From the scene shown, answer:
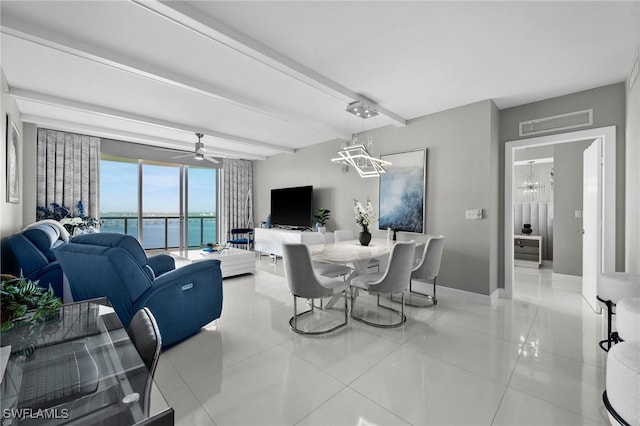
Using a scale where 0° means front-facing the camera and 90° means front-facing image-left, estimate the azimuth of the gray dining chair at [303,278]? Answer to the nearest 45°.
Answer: approximately 225°

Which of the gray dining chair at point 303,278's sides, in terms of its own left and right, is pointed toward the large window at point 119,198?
left

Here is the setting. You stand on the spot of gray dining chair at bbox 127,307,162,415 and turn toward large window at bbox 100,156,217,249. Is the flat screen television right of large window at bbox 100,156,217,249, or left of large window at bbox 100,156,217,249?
right

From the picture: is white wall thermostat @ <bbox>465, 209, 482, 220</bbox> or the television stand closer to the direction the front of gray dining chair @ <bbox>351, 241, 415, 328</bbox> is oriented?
the television stand

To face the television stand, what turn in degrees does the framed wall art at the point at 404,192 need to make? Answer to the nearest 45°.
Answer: approximately 45° to its right

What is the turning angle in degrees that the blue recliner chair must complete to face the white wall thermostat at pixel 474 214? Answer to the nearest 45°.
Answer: approximately 45° to its right

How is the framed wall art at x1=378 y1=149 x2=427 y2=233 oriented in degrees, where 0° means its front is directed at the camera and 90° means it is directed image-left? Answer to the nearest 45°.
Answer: approximately 45°

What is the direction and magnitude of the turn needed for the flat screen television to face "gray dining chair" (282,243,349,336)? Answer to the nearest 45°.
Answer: approximately 45° to its left

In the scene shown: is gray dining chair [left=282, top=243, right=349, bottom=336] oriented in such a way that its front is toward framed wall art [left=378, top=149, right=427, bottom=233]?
yes

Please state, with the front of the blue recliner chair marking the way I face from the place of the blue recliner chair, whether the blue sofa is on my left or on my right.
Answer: on my left

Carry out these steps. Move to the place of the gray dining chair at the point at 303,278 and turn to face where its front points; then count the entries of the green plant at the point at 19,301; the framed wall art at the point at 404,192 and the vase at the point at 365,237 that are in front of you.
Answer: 2

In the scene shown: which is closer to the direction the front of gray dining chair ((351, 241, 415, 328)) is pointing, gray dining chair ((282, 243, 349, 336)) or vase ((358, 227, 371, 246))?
the vase

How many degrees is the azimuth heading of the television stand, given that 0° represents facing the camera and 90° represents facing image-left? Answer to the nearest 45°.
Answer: approximately 45°

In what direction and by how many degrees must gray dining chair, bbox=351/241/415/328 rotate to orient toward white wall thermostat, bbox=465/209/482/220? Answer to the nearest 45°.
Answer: approximately 90° to its right

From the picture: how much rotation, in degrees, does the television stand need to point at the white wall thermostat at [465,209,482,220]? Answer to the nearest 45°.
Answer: approximately 90° to its left

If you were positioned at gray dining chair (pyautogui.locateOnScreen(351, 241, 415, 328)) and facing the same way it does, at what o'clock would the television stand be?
The television stand is roughly at 12 o'clock from the gray dining chair.
